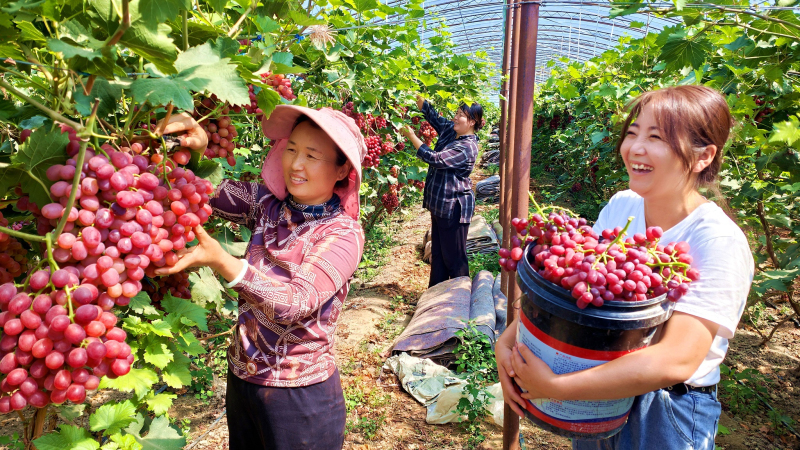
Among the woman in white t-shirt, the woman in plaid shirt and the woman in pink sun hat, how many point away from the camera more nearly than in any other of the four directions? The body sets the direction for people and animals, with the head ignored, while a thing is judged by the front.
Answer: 0

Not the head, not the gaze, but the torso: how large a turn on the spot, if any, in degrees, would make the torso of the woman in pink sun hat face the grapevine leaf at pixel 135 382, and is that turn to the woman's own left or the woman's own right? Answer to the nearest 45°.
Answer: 0° — they already face it

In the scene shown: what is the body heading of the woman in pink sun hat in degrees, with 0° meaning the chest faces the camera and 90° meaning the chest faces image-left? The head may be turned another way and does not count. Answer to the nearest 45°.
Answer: approximately 45°

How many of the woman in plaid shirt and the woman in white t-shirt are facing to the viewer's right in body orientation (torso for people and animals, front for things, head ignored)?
0

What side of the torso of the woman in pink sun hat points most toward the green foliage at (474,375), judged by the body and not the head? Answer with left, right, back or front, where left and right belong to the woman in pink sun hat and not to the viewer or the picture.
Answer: back

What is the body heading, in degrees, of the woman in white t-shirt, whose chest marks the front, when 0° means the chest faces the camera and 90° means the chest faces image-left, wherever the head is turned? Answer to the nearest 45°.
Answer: approximately 45°

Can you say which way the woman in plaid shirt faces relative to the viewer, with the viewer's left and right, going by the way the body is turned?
facing to the left of the viewer

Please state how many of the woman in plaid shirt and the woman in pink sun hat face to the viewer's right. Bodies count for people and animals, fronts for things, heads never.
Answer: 0

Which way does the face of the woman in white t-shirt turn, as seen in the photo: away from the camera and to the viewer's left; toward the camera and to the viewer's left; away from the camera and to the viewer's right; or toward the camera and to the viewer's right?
toward the camera and to the viewer's left

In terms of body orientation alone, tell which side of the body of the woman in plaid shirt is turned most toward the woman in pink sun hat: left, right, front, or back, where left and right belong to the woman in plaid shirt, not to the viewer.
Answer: left

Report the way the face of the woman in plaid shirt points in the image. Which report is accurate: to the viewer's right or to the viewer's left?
to the viewer's left

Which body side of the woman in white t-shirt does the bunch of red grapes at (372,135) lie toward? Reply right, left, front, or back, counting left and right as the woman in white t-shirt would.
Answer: right

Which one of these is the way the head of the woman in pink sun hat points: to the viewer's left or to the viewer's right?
to the viewer's left

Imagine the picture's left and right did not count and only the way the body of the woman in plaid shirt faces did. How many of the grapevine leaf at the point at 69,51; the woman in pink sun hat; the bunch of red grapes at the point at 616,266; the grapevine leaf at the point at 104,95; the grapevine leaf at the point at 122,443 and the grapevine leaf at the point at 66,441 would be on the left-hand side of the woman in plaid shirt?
6

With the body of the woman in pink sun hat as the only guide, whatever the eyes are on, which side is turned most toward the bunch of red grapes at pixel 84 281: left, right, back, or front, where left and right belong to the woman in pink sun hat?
front

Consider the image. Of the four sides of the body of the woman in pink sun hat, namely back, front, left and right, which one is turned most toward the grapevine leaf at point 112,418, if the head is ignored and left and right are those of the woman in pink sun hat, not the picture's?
front

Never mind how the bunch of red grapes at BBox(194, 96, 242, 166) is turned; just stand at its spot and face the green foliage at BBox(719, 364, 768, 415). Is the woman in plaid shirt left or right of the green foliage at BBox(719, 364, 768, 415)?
left
